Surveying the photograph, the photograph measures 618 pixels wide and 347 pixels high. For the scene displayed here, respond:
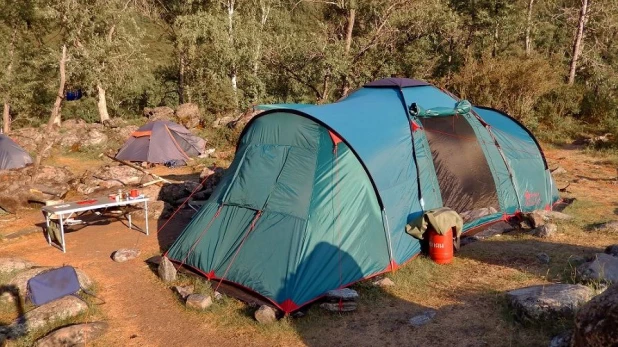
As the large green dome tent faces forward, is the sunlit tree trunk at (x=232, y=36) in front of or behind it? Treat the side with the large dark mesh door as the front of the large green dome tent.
behind

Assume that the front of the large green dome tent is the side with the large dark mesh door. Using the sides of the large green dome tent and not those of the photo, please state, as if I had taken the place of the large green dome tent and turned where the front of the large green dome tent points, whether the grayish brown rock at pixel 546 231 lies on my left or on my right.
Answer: on my left

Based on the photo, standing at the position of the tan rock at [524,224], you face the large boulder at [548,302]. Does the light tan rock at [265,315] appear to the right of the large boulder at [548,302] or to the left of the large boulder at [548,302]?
right

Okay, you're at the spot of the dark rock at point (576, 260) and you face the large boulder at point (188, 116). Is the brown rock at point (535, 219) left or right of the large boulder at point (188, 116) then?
right

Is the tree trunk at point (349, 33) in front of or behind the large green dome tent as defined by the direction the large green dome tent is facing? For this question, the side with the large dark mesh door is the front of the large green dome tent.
behind

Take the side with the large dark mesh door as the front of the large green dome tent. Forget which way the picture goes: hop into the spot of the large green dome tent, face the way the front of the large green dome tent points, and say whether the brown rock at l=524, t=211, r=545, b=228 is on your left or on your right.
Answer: on your left
